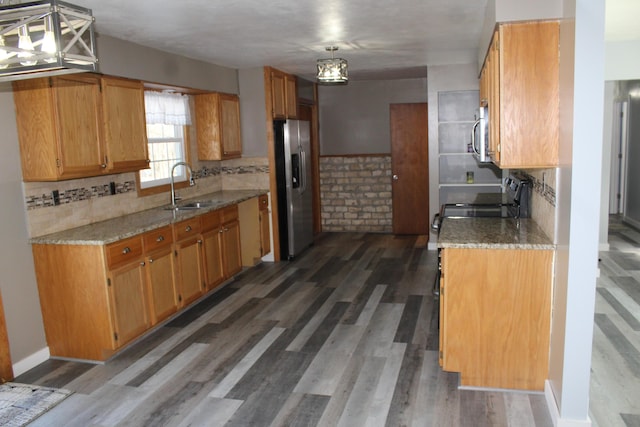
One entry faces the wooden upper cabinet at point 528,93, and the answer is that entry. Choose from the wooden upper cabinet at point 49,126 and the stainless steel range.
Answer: the wooden upper cabinet at point 49,126

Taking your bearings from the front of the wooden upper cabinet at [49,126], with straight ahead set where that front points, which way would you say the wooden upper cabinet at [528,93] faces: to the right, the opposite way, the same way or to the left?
the opposite way

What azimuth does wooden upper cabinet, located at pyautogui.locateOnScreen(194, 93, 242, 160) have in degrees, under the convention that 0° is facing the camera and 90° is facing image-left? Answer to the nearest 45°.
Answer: approximately 315°

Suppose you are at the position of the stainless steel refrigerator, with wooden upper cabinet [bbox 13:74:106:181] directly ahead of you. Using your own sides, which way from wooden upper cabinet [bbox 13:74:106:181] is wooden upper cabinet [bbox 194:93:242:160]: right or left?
right

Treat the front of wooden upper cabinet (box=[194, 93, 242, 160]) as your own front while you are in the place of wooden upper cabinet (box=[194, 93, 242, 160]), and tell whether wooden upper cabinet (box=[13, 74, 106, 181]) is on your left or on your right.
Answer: on your right

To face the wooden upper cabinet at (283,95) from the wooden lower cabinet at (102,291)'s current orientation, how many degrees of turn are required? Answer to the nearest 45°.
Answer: approximately 90° to its left

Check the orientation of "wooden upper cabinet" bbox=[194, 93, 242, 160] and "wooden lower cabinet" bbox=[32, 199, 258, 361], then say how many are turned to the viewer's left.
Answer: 0

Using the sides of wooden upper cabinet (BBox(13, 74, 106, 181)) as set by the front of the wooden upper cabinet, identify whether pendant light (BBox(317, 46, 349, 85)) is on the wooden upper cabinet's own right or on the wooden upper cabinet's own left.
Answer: on the wooden upper cabinet's own left

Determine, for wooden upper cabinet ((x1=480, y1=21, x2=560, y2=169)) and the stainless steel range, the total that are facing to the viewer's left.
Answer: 2

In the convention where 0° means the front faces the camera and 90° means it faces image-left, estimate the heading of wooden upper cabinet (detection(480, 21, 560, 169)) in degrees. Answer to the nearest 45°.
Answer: approximately 90°

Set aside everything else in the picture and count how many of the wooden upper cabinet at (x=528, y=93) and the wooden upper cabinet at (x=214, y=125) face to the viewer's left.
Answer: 1

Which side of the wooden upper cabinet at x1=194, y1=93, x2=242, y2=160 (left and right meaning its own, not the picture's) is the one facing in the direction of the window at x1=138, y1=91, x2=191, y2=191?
right

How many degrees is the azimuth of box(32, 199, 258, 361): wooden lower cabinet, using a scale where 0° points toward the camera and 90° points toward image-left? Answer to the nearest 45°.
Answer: approximately 315°

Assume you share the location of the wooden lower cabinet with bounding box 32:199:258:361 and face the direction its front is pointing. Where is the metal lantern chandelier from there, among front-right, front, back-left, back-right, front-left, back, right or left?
front-right

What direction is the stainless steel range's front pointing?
to the viewer's left
